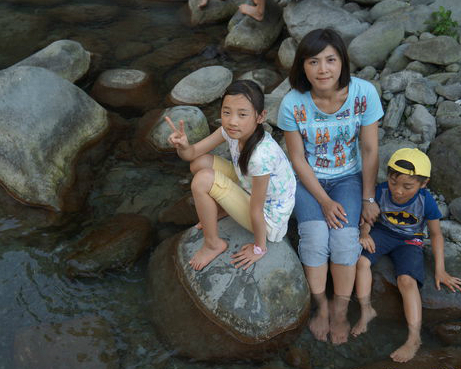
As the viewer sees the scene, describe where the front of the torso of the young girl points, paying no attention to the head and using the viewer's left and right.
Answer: facing the viewer and to the left of the viewer

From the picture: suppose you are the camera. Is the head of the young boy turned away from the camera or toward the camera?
toward the camera

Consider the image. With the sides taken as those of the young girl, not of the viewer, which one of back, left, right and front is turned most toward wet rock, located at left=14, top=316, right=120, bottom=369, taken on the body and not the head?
front

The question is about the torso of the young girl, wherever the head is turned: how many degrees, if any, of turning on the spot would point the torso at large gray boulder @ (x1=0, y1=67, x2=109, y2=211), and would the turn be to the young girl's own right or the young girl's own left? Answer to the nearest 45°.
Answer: approximately 90° to the young girl's own right

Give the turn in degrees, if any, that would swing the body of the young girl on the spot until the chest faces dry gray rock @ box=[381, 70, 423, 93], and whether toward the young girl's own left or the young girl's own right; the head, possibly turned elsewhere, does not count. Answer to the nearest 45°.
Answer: approximately 180°

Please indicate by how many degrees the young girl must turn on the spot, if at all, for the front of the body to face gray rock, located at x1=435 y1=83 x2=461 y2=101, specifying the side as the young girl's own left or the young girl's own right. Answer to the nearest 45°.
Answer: approximately 180°

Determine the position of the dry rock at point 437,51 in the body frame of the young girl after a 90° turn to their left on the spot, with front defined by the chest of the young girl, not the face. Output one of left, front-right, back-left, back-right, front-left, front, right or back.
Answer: left

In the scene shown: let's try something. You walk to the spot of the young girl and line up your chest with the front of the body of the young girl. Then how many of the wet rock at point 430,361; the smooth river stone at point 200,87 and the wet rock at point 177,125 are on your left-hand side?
1

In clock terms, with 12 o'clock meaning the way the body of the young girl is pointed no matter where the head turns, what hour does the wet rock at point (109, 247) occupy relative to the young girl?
The wet rock is roughly at 2 o'clock from the young girl.

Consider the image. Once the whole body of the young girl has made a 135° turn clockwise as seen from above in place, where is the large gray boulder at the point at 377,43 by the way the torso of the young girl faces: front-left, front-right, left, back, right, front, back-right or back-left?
front-right

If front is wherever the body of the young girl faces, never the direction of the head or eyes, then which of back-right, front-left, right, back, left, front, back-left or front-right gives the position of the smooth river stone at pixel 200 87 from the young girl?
back-right

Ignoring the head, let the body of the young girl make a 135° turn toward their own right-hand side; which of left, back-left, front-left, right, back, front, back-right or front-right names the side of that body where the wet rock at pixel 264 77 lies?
front

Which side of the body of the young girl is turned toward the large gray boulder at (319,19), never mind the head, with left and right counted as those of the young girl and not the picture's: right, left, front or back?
back

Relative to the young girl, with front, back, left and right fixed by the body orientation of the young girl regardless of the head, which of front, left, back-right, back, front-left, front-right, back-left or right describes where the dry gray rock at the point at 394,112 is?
back

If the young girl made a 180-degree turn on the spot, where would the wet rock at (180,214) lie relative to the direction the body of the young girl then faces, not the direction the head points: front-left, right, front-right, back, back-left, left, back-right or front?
left
